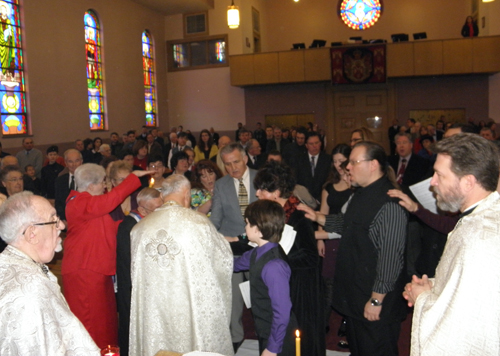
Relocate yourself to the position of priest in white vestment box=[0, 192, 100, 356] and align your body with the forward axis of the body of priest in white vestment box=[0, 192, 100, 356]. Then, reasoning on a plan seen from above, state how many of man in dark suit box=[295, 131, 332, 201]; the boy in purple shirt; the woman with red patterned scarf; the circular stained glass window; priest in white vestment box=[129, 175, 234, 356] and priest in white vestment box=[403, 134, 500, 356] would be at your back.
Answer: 0

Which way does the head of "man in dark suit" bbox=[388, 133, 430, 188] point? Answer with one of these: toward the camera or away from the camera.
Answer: toward the camera

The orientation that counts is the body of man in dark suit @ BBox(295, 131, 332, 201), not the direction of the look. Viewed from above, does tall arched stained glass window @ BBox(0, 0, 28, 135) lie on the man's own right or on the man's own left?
on the man's own right

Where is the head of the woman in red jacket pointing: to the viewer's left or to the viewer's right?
to the viewer's right

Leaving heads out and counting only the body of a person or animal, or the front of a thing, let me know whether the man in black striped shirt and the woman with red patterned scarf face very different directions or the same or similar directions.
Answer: same or similar directions

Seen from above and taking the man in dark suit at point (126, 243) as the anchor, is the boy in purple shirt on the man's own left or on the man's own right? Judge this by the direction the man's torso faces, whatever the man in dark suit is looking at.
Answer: on the man's own right

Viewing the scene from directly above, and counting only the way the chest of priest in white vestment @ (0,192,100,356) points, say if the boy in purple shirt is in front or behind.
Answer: in front

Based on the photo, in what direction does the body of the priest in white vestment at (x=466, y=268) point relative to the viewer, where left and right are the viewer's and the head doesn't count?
facing to the left of the viewer

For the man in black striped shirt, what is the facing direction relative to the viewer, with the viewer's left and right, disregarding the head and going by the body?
facing to the left of the viewer

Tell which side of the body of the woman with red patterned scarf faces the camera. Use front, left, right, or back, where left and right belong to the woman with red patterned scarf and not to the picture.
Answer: left

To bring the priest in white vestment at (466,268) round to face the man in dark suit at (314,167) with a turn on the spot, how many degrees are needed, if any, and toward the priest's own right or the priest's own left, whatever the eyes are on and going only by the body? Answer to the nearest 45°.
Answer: approximately 90° to the priest's own right

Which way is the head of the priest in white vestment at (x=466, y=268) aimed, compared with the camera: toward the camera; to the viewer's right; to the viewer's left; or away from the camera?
to the viewer's left

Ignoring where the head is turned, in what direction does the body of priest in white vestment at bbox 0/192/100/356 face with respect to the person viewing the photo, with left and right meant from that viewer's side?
facing to the right of the viewer

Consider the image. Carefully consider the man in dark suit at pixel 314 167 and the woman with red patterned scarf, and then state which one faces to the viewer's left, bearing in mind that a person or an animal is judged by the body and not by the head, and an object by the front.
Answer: the woman with red patterned scarf
